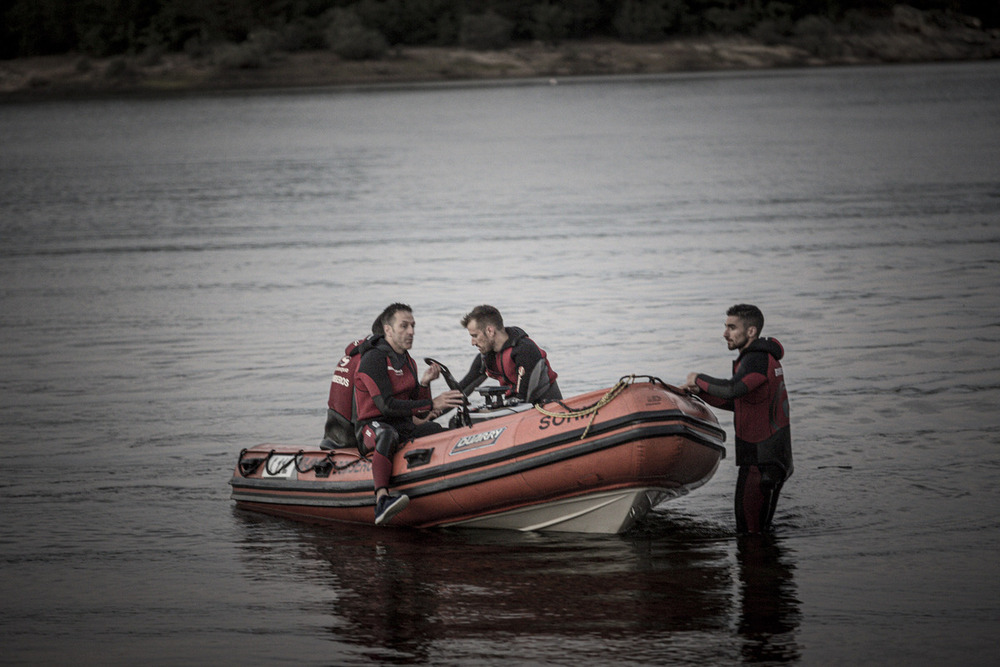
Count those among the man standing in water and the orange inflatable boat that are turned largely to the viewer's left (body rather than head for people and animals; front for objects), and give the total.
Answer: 1

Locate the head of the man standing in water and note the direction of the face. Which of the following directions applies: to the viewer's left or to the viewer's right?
to the viewer's left

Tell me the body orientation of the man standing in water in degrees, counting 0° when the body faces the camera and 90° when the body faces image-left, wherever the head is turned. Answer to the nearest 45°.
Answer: approximately 90°

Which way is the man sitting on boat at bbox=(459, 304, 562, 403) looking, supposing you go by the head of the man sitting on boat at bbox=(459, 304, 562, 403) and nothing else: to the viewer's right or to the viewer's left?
to the viewer's left

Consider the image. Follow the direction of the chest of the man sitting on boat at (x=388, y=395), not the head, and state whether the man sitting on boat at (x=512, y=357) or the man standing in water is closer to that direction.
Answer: the man standing in water

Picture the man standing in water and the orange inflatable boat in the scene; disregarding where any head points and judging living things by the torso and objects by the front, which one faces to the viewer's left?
the man standing in water

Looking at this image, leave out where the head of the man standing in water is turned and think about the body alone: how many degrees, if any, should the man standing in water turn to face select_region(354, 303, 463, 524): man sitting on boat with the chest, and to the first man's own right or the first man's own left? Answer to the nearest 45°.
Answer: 0° — they already face them

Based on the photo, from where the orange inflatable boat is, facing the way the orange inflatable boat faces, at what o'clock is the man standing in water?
The man standing in water is roughly at 11 o'clock from the orange inflatable boat.

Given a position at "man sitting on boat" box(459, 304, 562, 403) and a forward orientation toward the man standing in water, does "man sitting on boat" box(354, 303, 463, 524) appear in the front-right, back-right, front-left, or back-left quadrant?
back-right

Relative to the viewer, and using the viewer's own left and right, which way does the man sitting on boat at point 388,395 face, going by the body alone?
facing the viewer and to the right of the viewer

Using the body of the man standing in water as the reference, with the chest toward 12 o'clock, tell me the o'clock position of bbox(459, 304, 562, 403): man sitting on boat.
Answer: The man sitting on boat is roughly at 1 o'clock from the man standing in water.

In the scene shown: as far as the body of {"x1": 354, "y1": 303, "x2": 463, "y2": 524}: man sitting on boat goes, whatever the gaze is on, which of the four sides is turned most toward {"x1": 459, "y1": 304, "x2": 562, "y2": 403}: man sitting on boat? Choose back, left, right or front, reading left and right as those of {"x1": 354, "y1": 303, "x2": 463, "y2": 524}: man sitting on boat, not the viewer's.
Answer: left

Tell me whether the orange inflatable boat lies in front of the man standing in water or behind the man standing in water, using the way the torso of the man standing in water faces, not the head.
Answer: in front
